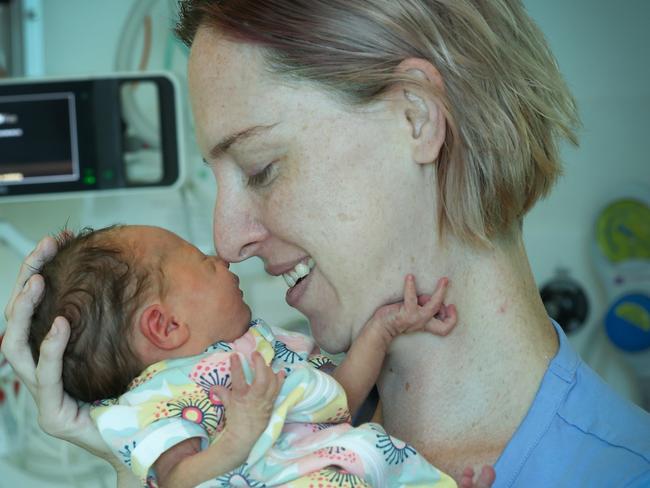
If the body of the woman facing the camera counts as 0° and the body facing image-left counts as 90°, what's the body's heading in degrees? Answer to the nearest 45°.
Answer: approximately 90°

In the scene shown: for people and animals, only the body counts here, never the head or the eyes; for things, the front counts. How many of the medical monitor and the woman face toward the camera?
1

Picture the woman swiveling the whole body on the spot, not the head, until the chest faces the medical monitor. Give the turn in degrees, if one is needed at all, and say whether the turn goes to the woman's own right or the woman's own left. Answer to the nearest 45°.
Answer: approximately 45° to the woman's own right

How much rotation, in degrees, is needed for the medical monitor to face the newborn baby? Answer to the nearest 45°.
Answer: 0° — it already faces them

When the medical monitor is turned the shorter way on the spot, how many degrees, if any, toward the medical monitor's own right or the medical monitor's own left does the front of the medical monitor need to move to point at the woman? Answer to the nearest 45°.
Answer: approximately 45° to the medical monitor's own left

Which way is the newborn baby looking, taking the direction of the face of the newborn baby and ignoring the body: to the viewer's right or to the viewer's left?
to the viewer's right

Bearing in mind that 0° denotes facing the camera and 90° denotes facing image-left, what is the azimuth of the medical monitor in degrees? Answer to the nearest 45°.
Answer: approximately 0°

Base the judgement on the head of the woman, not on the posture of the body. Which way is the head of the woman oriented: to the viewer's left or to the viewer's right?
to the viewer's left
